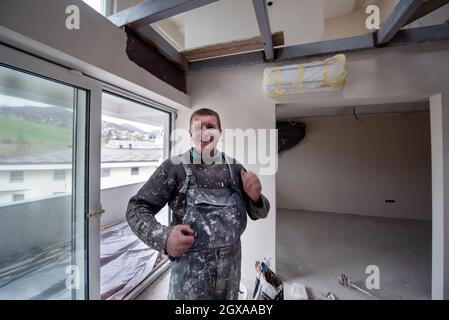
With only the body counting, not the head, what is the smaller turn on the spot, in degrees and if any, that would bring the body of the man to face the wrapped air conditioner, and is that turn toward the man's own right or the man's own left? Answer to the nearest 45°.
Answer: approximately 135° to the man's own left

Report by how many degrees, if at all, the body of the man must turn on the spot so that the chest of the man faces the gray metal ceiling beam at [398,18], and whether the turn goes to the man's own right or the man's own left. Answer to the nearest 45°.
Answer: approximately 90° to the man's own left

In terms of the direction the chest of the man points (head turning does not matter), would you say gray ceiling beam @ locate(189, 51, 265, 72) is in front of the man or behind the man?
behind

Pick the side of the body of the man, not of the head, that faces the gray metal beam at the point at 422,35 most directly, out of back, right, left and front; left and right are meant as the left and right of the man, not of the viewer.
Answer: left

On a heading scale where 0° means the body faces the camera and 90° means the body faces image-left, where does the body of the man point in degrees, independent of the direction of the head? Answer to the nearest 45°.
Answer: approximately 0°
